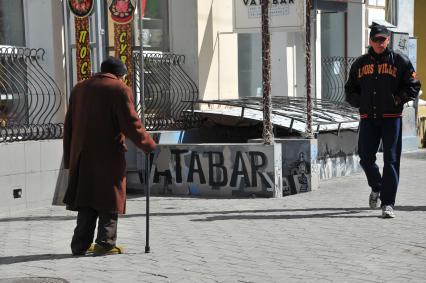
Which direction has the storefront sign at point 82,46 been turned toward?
toward the camera

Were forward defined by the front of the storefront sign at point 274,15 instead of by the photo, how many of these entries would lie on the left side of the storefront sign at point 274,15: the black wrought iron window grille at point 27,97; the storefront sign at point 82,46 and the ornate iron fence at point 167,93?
0

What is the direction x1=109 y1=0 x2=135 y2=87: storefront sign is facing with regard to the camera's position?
facing the viewer

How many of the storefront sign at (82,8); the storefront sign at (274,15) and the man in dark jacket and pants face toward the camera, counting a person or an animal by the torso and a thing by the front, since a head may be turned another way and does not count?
3

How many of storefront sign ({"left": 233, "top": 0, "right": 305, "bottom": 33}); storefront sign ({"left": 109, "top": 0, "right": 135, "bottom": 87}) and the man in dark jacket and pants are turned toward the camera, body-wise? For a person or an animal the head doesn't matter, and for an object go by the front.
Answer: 3

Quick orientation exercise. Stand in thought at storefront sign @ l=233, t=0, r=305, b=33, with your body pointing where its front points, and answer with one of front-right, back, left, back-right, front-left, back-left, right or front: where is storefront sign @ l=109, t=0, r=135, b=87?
front-right

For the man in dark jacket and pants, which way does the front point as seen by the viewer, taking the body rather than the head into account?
toward the camera

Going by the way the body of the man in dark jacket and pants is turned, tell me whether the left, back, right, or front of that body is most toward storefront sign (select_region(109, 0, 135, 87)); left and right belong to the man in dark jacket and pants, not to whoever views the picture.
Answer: right

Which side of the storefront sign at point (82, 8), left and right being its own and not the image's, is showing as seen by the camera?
front

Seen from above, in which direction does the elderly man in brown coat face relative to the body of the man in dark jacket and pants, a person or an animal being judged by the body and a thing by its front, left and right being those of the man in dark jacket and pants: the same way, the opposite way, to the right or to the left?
the opposite way

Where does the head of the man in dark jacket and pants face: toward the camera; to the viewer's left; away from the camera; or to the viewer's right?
toward the camera

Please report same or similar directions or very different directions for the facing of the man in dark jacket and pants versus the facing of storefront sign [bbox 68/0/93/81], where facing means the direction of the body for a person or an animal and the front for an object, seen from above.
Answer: same or similar directions

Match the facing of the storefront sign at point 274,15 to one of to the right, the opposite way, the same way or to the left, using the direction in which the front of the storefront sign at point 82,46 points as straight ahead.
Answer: the same way

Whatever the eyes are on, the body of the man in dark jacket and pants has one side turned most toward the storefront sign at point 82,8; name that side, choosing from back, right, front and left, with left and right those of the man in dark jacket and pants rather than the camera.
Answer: right

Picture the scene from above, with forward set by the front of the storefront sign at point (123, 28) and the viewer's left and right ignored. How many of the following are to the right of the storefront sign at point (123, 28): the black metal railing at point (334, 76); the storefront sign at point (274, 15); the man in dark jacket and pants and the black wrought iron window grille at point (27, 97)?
1
